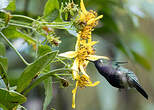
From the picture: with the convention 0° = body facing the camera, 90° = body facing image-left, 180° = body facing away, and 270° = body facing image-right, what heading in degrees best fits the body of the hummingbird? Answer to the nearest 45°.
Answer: approximately 90°

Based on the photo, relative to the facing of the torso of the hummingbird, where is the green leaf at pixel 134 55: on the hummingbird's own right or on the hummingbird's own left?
on the hummingbird's own right
